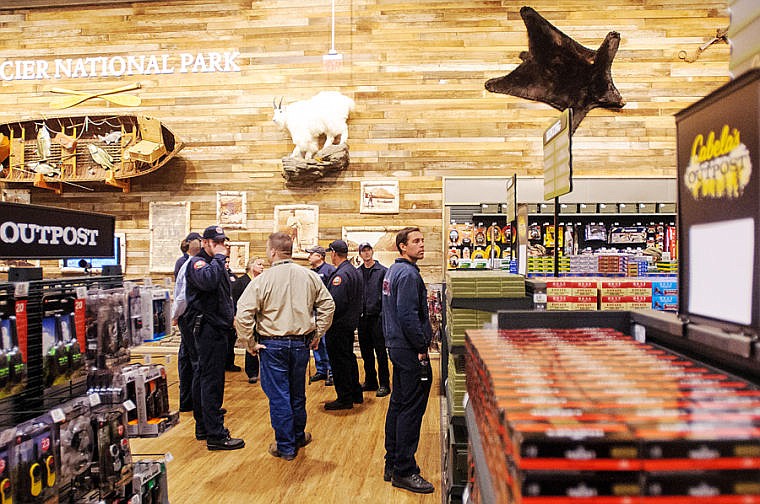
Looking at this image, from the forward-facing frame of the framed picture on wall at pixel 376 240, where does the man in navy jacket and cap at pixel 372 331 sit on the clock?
The man in navy jacket and cap is roughly at 12 o'clock from the framed picture on wall.

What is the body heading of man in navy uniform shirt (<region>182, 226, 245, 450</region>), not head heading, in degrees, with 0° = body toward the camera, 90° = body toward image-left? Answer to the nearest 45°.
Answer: approximately 270°

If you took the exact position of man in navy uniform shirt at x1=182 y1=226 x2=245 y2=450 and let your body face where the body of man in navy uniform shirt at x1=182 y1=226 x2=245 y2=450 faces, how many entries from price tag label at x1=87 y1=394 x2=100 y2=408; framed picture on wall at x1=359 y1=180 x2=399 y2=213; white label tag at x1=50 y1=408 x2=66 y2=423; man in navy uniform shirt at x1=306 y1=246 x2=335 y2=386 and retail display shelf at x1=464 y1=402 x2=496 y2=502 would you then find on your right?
3

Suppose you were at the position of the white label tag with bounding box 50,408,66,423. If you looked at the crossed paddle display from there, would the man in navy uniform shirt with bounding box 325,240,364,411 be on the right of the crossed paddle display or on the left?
right

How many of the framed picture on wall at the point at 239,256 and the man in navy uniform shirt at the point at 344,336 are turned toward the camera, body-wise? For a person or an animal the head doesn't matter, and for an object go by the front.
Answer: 1

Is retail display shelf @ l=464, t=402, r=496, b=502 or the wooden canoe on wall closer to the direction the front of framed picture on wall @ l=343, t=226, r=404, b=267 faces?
the retail display shelf

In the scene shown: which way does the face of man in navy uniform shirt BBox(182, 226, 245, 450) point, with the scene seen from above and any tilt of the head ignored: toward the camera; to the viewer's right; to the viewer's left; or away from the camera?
to the viewer's right

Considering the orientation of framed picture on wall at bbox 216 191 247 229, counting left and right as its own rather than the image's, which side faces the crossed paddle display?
right

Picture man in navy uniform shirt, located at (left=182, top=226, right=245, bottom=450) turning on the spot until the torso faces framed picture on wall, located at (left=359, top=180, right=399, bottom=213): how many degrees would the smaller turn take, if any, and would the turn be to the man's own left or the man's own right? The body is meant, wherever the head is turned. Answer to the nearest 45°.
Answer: approximately 45° to the man's own left
